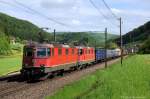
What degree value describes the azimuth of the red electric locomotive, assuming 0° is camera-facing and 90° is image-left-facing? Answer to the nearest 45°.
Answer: approximately 45°
